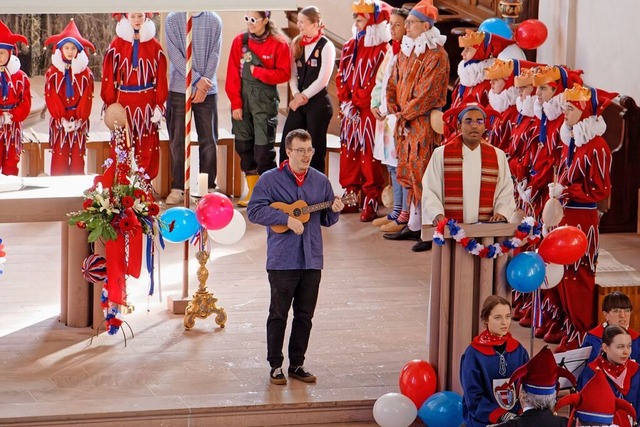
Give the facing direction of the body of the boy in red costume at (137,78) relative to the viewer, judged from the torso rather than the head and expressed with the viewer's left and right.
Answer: facing the viewer

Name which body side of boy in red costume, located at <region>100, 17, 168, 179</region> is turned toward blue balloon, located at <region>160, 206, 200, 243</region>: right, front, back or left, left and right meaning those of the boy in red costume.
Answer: front

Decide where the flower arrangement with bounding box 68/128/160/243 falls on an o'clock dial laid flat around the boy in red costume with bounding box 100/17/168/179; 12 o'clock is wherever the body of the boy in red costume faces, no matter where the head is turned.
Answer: The flower arrangement is roughly at 12 o'clock from the boy in red costume.

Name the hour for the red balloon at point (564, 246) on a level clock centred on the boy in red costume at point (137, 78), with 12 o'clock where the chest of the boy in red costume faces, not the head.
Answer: The red balloon is roughly at 11 o'clock from the boy in red costume.

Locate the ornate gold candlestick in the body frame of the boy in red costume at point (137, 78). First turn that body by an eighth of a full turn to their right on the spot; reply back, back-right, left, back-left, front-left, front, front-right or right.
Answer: front-left

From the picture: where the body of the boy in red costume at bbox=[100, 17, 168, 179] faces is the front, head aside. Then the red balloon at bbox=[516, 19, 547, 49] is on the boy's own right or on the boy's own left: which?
on the boy's own left

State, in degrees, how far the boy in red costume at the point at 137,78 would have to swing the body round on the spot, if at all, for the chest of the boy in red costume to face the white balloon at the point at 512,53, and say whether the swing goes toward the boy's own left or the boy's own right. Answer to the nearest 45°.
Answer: approximately 45° to the boy's own left

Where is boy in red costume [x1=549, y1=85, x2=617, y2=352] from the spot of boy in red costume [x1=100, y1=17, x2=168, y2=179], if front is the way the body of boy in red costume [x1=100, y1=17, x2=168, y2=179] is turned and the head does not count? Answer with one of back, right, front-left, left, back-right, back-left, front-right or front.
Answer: front-left

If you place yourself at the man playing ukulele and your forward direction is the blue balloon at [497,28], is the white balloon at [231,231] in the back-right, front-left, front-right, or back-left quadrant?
front-left

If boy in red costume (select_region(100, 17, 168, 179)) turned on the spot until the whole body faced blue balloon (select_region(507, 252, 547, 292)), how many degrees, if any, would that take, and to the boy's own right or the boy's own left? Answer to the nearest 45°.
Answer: approximately 45° to the boy's own left

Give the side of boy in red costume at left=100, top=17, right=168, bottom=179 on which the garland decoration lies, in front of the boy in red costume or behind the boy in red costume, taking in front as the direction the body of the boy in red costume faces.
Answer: in front

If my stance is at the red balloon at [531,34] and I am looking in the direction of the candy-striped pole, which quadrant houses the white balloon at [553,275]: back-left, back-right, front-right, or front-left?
front-left

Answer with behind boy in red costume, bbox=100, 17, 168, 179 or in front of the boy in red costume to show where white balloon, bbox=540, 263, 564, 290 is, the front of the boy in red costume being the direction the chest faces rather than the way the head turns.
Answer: in front

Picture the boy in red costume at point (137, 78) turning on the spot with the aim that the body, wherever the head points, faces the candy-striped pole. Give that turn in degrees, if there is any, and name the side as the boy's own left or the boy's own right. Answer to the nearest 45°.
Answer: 0° — they already face it
